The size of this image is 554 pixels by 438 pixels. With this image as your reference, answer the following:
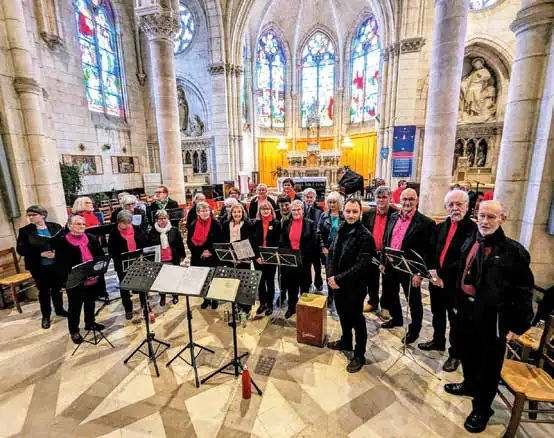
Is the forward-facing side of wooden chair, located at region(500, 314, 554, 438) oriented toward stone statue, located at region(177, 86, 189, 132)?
no

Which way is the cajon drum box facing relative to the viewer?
toward the camera

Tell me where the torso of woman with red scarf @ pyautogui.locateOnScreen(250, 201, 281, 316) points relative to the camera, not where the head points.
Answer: toward the camera

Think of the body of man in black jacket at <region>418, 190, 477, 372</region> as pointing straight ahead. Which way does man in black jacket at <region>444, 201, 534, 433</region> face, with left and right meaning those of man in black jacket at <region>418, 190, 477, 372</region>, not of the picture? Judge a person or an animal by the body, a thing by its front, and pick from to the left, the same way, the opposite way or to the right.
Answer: the same way

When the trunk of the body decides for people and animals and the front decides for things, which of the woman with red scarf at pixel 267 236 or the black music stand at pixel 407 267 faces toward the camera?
the woman with red scarf

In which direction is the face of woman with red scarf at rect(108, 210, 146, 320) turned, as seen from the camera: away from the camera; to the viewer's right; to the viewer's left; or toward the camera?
toward the camera

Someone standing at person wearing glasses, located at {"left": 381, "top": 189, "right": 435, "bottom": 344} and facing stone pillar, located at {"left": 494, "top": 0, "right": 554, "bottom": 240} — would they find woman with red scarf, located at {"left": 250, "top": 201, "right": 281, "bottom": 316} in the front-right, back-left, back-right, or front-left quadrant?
back-left

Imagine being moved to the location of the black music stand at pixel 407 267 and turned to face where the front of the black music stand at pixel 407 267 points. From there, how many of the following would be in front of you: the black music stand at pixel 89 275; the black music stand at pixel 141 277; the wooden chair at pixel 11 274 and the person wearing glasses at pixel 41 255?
0

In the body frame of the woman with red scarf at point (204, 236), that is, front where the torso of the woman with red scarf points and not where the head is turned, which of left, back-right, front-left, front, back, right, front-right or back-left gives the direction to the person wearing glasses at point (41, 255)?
right

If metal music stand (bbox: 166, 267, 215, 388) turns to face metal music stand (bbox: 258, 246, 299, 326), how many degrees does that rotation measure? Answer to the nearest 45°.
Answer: approximately 90° to its left

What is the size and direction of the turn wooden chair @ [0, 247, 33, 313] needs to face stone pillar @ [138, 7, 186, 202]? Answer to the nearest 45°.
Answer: approximately 90° to its left

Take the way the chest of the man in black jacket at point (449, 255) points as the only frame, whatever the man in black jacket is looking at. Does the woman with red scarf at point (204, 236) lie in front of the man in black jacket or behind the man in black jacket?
in front

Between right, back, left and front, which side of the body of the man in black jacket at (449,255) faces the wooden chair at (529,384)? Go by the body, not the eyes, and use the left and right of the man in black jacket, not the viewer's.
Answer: left

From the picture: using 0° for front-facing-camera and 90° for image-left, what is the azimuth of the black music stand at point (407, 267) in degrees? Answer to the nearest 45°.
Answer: approximately 225°

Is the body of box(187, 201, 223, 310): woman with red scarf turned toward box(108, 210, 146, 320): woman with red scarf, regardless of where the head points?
no

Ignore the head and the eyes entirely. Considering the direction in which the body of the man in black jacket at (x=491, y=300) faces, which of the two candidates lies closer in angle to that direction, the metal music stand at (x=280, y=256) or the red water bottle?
the red water bottle

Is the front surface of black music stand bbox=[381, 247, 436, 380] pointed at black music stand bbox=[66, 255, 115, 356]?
no

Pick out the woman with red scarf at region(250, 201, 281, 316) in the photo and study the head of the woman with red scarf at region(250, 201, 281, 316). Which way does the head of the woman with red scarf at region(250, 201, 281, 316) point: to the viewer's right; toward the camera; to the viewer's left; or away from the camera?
toward the camera

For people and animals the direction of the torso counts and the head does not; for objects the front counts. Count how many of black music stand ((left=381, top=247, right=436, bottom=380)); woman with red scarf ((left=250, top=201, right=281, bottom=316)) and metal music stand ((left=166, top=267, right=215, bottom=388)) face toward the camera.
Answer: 2
